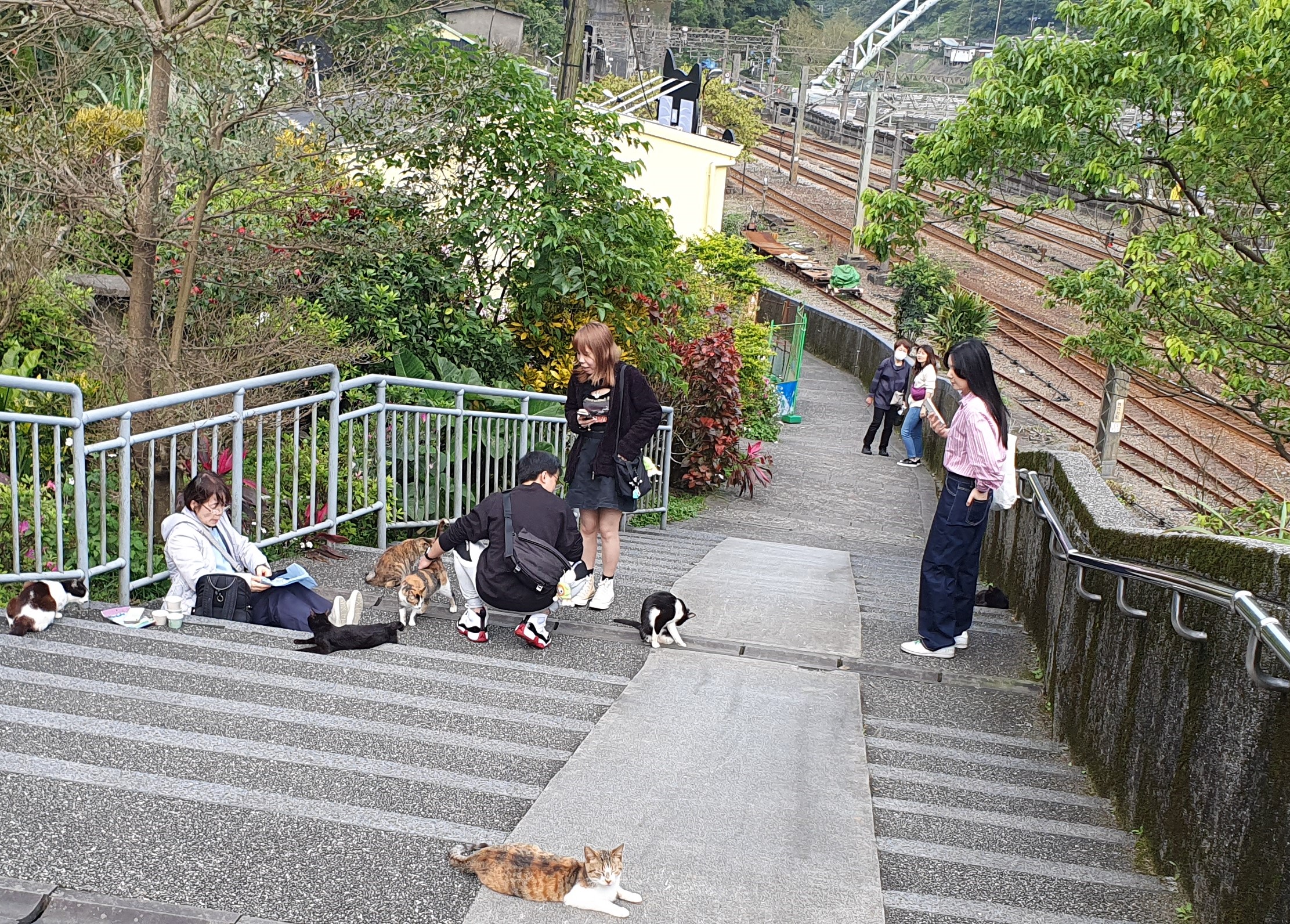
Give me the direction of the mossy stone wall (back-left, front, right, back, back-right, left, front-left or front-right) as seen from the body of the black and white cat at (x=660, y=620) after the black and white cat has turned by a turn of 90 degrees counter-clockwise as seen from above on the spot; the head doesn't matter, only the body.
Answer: back-right

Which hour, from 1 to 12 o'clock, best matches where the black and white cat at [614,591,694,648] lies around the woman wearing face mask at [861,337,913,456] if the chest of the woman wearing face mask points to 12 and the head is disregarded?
The black and white cat is roughly at 12 o'clock from the woman wearing face mask.

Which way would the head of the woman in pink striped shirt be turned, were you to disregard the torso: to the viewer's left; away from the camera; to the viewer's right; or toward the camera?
to the viewer's left

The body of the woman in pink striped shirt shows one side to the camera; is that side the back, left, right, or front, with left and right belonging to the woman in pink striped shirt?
left

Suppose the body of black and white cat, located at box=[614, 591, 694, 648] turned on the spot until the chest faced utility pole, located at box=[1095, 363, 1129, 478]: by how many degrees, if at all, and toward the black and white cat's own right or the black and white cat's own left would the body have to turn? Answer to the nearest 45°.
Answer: approximately 45° to the black and white cat's own left

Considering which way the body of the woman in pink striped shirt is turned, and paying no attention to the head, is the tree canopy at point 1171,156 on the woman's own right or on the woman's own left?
on the woman's own right

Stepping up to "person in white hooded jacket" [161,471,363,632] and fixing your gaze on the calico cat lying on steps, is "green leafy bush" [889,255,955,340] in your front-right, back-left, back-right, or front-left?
back-left

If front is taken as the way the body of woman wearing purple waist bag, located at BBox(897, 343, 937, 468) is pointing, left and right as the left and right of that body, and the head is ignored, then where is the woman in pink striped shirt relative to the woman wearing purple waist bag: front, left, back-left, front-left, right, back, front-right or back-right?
front-left

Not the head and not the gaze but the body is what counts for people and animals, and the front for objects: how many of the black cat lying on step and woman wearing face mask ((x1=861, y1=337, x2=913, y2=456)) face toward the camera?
1

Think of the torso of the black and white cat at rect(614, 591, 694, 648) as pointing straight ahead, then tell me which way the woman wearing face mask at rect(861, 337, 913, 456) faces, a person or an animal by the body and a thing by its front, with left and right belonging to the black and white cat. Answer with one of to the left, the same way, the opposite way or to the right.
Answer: to the right

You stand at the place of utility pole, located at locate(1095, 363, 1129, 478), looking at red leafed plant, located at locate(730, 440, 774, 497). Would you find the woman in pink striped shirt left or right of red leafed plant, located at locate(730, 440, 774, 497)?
left

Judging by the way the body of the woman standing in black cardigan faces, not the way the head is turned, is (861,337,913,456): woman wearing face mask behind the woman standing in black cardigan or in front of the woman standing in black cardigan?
behind

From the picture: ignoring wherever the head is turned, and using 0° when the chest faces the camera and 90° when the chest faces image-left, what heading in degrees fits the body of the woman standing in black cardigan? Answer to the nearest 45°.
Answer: approximately 45°

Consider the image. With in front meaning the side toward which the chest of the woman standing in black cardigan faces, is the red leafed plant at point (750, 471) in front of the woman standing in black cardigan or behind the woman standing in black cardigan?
behind

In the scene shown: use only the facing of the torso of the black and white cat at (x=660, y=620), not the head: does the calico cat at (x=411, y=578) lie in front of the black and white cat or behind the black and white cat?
behind

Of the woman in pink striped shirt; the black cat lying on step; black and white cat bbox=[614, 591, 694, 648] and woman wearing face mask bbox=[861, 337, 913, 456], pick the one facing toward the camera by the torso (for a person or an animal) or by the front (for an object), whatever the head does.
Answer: the woman wearing face mask

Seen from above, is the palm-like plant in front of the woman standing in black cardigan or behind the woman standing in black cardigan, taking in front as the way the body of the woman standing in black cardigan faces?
behind
